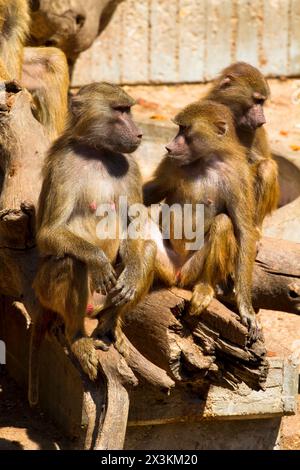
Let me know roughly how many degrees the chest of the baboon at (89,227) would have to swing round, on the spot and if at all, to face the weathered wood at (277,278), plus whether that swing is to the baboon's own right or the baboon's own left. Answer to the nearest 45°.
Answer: approximately 45° to the baboon's own left

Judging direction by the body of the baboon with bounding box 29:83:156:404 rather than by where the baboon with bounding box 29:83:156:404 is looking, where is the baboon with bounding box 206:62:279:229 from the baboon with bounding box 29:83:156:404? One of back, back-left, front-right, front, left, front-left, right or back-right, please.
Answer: left

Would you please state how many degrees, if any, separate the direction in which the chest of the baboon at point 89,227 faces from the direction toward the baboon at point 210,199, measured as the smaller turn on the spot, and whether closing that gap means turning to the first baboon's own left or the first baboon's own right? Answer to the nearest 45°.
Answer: approximately 90° to the first baboon's own left

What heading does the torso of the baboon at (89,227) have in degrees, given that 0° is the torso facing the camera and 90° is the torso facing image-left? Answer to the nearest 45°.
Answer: approximately 315°
